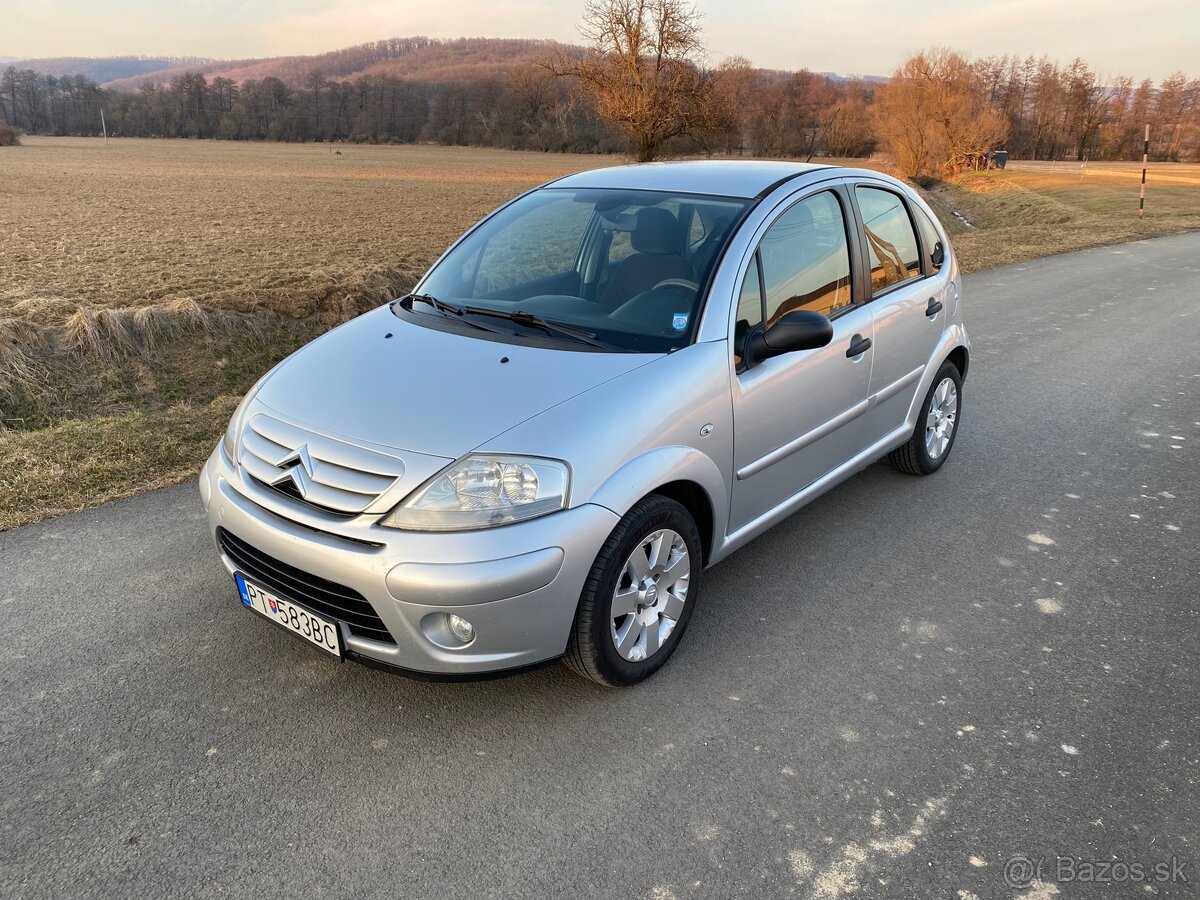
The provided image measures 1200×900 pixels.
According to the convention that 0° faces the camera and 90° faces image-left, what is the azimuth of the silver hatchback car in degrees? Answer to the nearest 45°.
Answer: approximately 45°

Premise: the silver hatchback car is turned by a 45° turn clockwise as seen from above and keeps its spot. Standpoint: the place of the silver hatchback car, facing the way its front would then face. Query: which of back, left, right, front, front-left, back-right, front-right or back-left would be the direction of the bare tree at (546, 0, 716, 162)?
right
